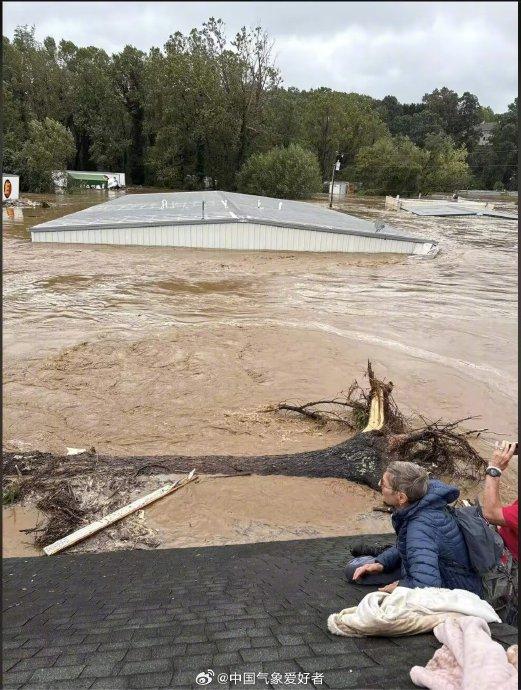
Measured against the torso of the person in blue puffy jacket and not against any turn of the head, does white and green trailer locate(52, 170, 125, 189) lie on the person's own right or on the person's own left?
on the person's own right

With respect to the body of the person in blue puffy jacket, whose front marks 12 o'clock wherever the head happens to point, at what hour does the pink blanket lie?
The pink blanket is roughly at 9 o'clock from the person in blue puffy jacket.

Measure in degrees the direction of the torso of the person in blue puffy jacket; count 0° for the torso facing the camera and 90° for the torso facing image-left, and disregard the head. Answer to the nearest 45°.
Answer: approximately 90°

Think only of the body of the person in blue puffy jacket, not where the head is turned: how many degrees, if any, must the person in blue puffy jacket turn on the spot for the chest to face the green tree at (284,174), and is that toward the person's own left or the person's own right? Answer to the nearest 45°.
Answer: approximately 90° to the person's own right
